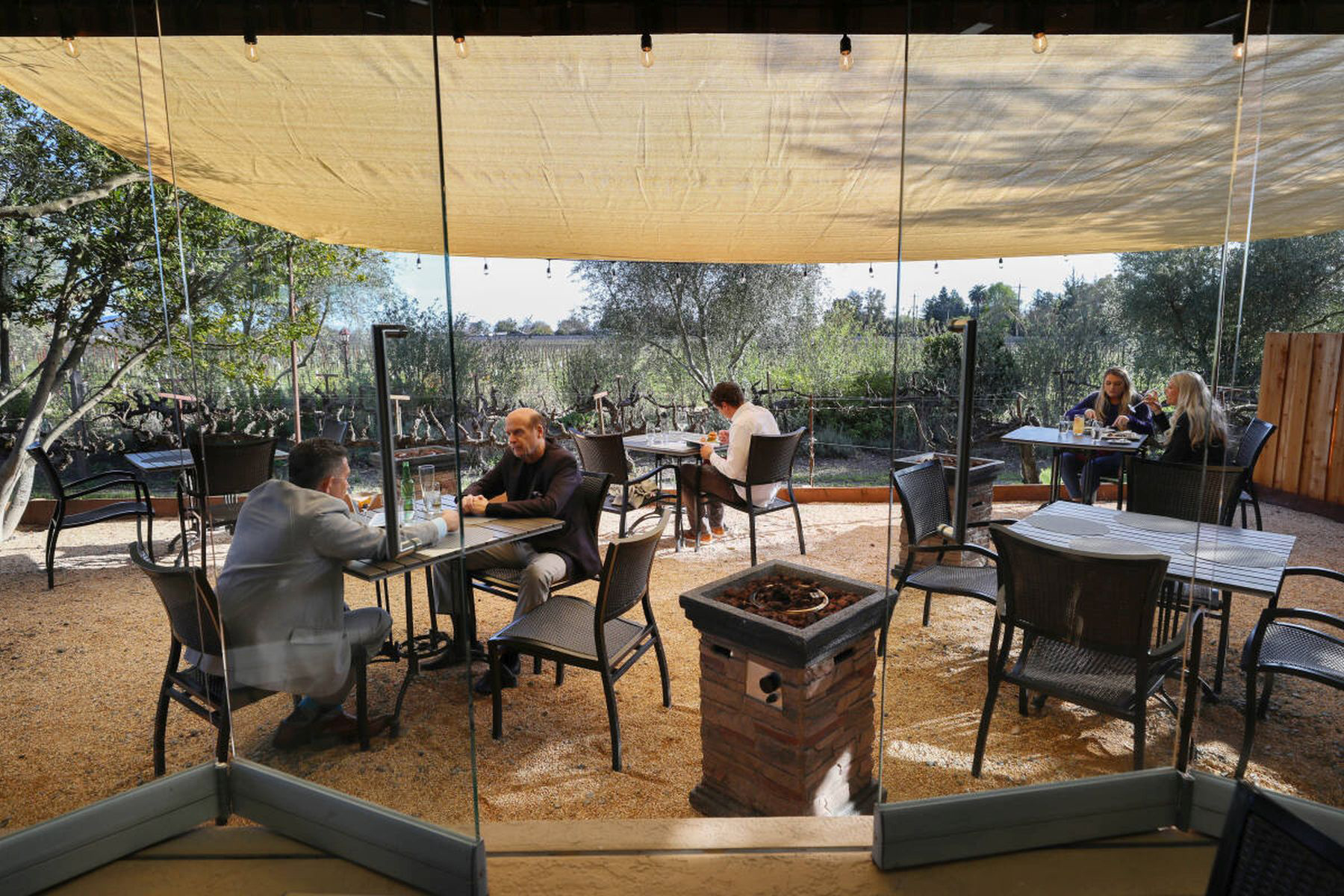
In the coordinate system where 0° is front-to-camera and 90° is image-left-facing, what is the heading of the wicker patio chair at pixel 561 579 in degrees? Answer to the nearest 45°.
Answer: approximately 45°

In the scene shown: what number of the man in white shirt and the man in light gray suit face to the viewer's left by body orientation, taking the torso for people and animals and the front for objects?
1

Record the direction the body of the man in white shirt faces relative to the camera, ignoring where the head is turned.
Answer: to the viewer's left

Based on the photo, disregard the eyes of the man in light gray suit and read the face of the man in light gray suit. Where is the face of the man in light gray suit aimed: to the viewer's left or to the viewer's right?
to the viewer's right

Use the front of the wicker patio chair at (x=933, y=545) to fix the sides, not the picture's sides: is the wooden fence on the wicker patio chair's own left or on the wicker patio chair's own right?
on the wicker patio chair's own left

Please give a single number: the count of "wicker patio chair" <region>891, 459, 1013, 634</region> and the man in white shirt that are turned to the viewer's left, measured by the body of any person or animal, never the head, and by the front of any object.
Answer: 1

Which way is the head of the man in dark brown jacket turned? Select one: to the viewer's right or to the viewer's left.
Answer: to the viewer's left

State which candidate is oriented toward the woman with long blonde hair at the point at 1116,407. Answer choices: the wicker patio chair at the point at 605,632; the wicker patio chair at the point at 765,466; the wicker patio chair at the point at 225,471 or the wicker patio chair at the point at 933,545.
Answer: the wicker patio chair at the point at 933,545

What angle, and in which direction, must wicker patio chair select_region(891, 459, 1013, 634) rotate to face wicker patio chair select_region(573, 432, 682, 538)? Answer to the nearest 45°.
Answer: approximately 180°

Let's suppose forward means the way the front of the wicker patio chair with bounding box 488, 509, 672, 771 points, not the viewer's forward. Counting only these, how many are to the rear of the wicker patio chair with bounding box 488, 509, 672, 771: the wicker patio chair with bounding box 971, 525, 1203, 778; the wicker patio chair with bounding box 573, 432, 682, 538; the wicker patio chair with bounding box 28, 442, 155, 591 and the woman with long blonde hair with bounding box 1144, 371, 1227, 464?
2

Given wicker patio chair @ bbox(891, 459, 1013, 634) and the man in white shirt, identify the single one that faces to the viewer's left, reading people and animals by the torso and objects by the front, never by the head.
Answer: the man in white shirt

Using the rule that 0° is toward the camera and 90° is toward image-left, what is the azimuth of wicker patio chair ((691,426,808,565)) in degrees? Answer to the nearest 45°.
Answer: approximately 135°
